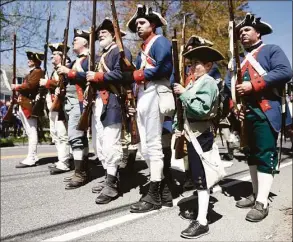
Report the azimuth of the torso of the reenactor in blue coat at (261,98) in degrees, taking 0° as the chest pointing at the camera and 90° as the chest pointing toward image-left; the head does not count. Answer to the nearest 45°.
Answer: approximately 45°

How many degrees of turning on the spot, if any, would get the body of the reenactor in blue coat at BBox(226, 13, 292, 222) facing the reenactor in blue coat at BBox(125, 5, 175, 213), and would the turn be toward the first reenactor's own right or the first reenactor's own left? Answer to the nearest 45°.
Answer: approximately 45° to the first reenactor's own right
